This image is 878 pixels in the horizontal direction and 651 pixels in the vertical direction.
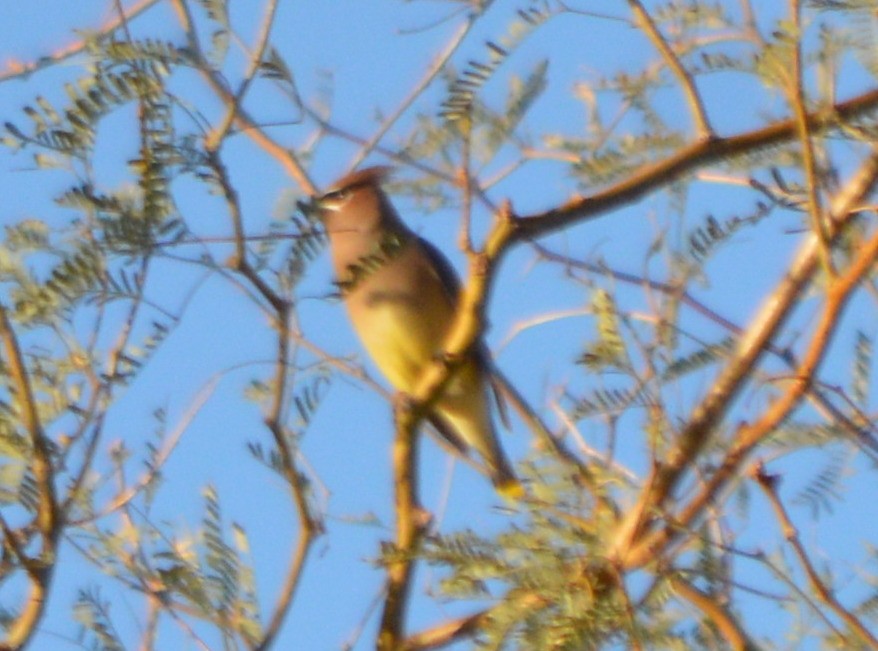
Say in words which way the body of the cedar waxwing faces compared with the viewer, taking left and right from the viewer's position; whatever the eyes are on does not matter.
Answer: facing the viewer and to the left of the viewer
